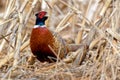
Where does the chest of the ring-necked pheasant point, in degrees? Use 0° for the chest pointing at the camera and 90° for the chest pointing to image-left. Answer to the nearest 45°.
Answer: approximately 45°
